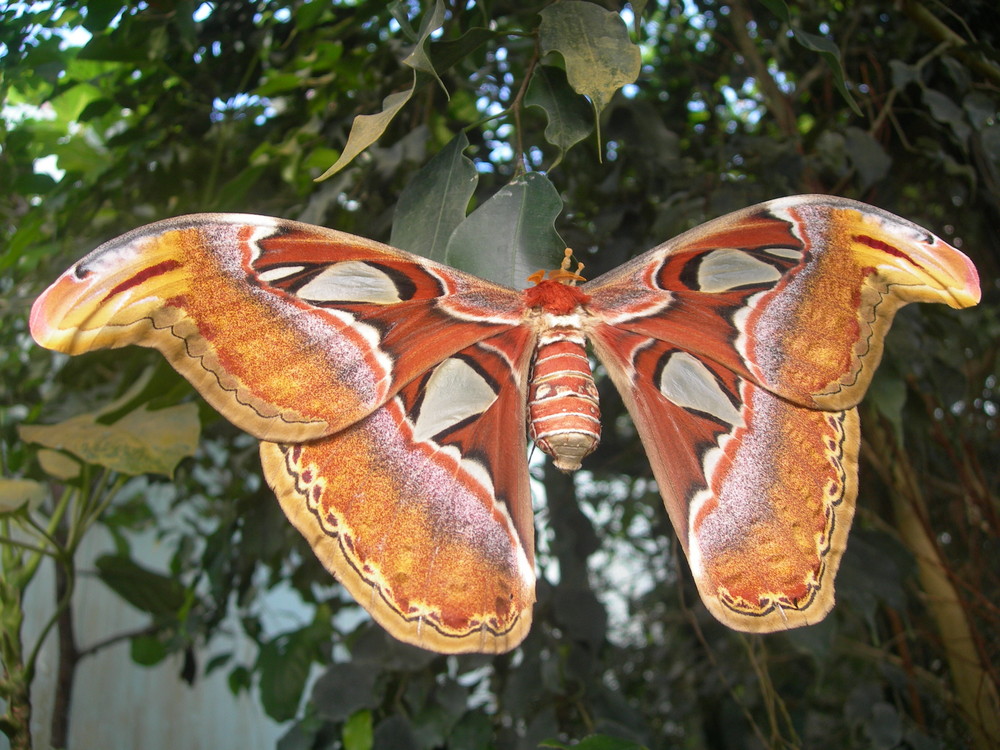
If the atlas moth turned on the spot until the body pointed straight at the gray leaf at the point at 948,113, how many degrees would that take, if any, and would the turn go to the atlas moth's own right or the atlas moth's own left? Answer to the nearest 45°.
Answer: approximately 45° to the atlas moth's own right

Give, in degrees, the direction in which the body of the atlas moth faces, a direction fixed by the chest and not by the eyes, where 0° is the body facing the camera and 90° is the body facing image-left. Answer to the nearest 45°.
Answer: approximately 180°
